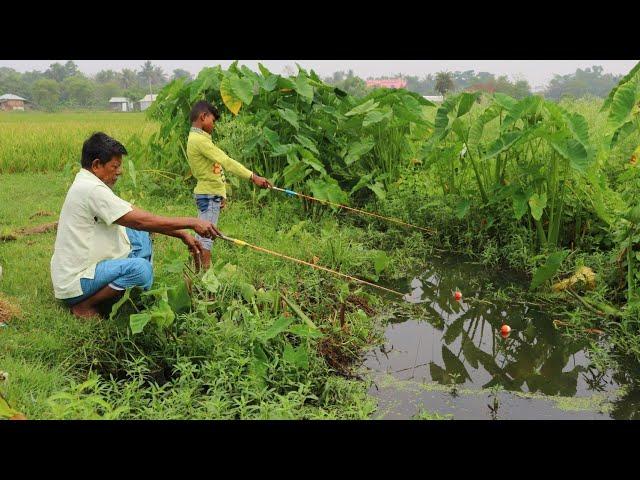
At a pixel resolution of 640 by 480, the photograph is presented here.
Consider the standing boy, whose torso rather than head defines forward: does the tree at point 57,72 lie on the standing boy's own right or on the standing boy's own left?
on the standing boy's own left

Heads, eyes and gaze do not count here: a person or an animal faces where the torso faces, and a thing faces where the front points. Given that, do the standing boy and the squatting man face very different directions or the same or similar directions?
same or similar directions

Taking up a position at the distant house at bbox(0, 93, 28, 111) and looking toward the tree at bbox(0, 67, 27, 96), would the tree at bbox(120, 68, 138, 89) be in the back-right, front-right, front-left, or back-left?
front-right

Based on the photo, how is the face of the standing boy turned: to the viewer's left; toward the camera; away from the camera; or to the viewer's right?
to the viewer's right

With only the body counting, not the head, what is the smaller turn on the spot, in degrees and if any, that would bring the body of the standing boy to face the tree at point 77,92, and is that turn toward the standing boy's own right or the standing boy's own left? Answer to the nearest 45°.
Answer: approximately 90° to the standing boy's own left

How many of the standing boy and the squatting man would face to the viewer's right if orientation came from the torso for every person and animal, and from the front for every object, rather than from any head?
2

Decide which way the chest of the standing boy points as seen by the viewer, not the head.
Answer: to the viewer's right

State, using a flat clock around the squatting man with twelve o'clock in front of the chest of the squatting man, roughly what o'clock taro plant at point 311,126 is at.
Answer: The taro plant is roughly at 10 o'clock from the squatting man.

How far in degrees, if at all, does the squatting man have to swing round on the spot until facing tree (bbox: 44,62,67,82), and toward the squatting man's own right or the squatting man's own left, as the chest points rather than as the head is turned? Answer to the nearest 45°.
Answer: approximately 90° to the squatting man's own left

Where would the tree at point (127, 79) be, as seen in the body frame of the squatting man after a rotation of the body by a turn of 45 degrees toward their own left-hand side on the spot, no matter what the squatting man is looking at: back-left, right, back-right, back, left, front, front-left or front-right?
front-left

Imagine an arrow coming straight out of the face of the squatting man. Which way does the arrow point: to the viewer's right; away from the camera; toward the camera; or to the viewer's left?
to the viewer's right

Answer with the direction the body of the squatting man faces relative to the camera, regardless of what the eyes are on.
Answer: to the viewer's right

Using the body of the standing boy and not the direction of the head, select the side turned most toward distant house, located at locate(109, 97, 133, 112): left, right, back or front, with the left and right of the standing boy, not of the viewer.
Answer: left

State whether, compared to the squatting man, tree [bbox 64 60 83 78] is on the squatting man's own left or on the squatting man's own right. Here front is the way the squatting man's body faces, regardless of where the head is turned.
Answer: on the squatting man's own left

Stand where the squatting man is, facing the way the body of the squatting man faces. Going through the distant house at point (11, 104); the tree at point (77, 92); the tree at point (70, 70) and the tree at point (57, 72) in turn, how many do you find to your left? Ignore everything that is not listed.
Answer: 4
